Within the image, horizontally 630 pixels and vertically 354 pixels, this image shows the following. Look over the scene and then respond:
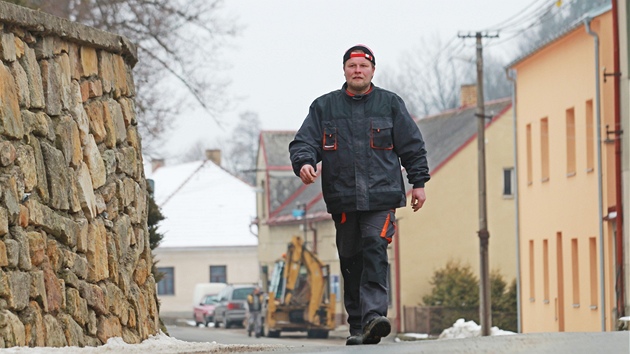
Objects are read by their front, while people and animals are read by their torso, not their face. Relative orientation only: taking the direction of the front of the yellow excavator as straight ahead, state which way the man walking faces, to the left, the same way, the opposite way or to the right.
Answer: the opposite way

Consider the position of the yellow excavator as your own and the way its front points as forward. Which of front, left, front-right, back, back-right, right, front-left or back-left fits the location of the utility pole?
back-right

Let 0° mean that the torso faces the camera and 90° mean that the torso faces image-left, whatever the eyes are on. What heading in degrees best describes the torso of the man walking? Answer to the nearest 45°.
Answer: approximately 0°

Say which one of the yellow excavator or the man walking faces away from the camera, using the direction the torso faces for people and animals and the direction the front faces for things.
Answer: the yellow excavator

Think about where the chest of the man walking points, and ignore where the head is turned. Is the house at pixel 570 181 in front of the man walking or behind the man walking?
behind

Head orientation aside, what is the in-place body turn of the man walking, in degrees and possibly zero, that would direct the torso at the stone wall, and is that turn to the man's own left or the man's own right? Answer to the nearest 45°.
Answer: approximately 90° to the man's own right

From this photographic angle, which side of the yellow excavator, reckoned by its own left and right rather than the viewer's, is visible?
back

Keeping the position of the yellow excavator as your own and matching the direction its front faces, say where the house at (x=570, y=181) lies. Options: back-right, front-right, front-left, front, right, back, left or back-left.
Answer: back-right
